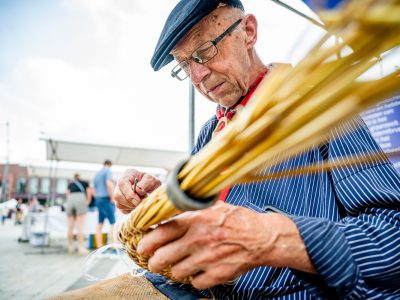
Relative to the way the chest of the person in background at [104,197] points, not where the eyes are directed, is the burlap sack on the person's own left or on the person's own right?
on the person's own right

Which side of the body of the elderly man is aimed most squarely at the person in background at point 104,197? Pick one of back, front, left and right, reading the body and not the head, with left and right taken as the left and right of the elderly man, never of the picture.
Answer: right

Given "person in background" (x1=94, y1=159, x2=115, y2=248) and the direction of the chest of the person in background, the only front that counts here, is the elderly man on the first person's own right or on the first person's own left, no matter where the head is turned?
on the first person's own right

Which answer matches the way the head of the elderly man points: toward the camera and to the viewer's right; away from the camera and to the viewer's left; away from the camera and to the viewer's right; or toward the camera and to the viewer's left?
toward the camera and to the viewer's left

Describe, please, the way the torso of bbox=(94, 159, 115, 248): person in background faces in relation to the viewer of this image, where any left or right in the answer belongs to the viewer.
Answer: facing away from the viewer and to the right of the viewer

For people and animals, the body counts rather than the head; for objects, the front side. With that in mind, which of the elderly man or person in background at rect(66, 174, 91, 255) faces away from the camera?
the person in background

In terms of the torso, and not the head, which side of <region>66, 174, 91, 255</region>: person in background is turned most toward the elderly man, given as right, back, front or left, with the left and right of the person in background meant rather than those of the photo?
back

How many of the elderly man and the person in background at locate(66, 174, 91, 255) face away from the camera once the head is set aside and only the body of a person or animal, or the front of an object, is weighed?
1

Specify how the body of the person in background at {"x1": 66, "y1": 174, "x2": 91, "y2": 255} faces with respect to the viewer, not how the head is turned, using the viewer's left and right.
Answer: facing away from the viewer
